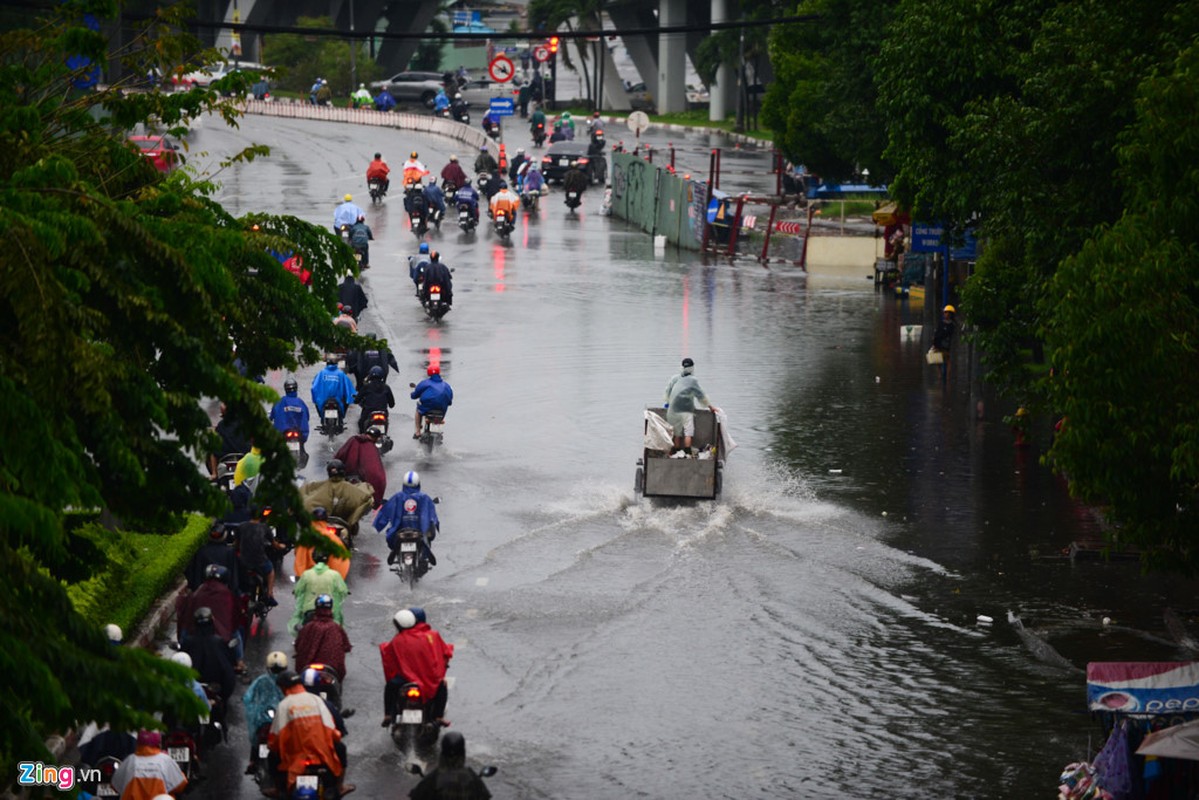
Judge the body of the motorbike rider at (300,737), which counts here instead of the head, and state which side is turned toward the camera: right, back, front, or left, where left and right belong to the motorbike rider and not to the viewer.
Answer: back

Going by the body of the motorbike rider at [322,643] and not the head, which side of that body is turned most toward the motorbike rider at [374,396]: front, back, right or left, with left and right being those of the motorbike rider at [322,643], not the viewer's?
front

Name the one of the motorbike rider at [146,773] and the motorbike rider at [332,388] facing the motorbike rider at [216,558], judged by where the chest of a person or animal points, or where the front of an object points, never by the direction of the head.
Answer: the motorbike rider at [146,773]

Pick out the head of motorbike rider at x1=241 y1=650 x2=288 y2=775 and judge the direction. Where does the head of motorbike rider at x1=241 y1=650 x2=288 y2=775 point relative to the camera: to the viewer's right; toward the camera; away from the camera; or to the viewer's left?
away from the camera

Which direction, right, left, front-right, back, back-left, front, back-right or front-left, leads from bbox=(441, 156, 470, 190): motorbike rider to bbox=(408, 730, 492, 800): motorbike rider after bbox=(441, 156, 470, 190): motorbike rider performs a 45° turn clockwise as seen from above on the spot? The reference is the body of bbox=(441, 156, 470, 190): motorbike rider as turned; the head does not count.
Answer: back-right

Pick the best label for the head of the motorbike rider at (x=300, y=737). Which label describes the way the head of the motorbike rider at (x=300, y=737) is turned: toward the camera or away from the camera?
away from the camera

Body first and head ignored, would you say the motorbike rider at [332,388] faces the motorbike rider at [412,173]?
yes

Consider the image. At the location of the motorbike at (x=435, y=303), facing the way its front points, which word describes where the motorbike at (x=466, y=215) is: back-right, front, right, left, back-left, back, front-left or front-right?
front

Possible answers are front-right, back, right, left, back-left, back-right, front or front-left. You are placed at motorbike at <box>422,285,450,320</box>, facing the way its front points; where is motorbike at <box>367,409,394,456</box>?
back

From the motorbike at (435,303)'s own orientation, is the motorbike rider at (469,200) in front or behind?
in front

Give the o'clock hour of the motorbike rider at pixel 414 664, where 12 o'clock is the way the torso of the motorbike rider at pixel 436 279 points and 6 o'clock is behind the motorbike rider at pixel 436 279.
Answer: the motorbike rider at pixel 414 664 is roughly at 6 o'clock from the motorbike rider at pixel 436 279.

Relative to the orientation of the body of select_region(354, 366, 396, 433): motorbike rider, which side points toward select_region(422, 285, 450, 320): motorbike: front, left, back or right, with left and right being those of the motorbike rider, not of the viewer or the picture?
front

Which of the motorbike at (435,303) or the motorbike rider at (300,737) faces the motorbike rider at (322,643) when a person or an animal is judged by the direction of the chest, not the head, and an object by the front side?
the motorbike rider at (300,737)

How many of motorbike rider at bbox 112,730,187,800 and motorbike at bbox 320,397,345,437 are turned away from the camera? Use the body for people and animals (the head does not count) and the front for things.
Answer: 2

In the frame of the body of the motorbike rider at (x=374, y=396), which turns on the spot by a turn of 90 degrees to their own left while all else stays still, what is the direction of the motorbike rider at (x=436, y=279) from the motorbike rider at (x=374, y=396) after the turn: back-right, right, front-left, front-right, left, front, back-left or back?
right

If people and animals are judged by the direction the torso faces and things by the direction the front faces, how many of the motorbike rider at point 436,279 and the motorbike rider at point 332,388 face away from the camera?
2

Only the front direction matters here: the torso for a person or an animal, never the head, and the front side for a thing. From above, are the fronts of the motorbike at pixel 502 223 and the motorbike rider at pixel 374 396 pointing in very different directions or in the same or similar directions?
same or similar directions

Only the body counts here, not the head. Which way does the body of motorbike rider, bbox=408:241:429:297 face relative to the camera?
away from the camera

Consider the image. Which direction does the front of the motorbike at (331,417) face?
away from the camera

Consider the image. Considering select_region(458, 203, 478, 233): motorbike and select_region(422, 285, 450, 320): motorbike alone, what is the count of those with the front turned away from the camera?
2
